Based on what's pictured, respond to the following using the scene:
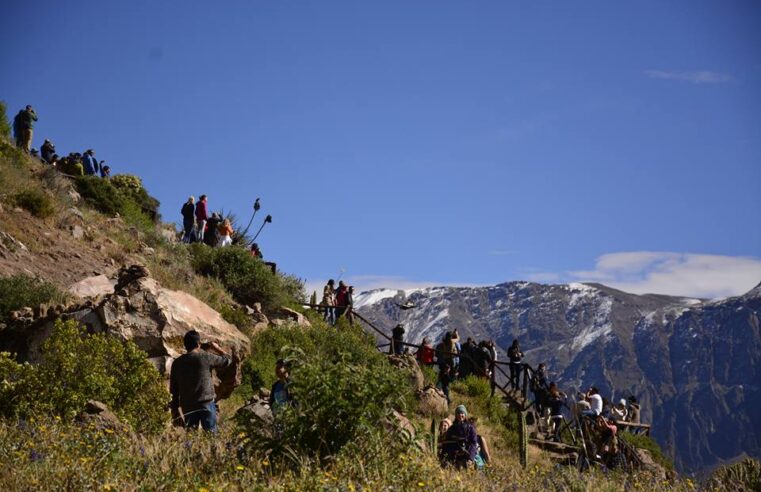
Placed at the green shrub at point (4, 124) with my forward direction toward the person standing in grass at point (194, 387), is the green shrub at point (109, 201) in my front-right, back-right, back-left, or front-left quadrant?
front-left

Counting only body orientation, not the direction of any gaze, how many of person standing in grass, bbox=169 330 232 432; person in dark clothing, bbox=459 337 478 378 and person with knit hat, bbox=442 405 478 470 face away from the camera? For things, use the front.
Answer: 2

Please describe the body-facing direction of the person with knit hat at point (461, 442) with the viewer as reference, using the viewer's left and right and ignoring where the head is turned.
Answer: facing the viewer

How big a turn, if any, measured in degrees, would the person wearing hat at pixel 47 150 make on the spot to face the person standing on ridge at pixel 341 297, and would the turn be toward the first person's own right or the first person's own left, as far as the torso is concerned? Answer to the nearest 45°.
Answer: approximately 45° to the first person's own right

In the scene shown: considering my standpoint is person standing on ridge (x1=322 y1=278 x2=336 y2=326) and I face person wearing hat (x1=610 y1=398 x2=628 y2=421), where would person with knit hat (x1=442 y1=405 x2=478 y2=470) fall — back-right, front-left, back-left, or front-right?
front-right

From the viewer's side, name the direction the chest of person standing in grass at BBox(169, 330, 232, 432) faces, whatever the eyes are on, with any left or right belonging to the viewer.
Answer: facing away from the viewer

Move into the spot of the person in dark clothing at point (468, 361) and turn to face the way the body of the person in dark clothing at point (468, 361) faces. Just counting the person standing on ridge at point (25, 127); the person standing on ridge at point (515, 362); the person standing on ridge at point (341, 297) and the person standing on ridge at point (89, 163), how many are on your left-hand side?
3

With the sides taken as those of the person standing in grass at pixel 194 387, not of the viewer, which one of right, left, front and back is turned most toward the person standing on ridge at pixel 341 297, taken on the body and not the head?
front

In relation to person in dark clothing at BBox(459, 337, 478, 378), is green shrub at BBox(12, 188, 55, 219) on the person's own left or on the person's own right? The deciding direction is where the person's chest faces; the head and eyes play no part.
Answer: on the person's own left

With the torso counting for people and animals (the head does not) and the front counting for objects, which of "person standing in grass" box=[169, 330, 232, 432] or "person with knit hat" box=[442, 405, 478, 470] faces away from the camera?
the person standing in grass

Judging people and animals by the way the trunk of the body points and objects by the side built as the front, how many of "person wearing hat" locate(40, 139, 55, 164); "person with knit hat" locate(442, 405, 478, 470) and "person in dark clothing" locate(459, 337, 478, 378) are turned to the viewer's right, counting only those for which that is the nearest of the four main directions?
1

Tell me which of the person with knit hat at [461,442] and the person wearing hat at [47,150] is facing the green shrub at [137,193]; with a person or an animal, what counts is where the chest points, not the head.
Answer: the person wearing hat

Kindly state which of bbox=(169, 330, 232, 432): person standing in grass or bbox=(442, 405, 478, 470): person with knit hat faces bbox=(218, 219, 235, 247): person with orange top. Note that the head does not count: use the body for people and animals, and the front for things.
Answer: the person standing in grass

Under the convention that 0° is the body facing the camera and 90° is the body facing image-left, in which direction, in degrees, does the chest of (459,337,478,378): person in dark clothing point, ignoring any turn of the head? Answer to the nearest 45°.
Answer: approximately 180°

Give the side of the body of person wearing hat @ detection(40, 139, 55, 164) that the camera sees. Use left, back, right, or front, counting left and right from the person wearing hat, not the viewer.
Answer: right
